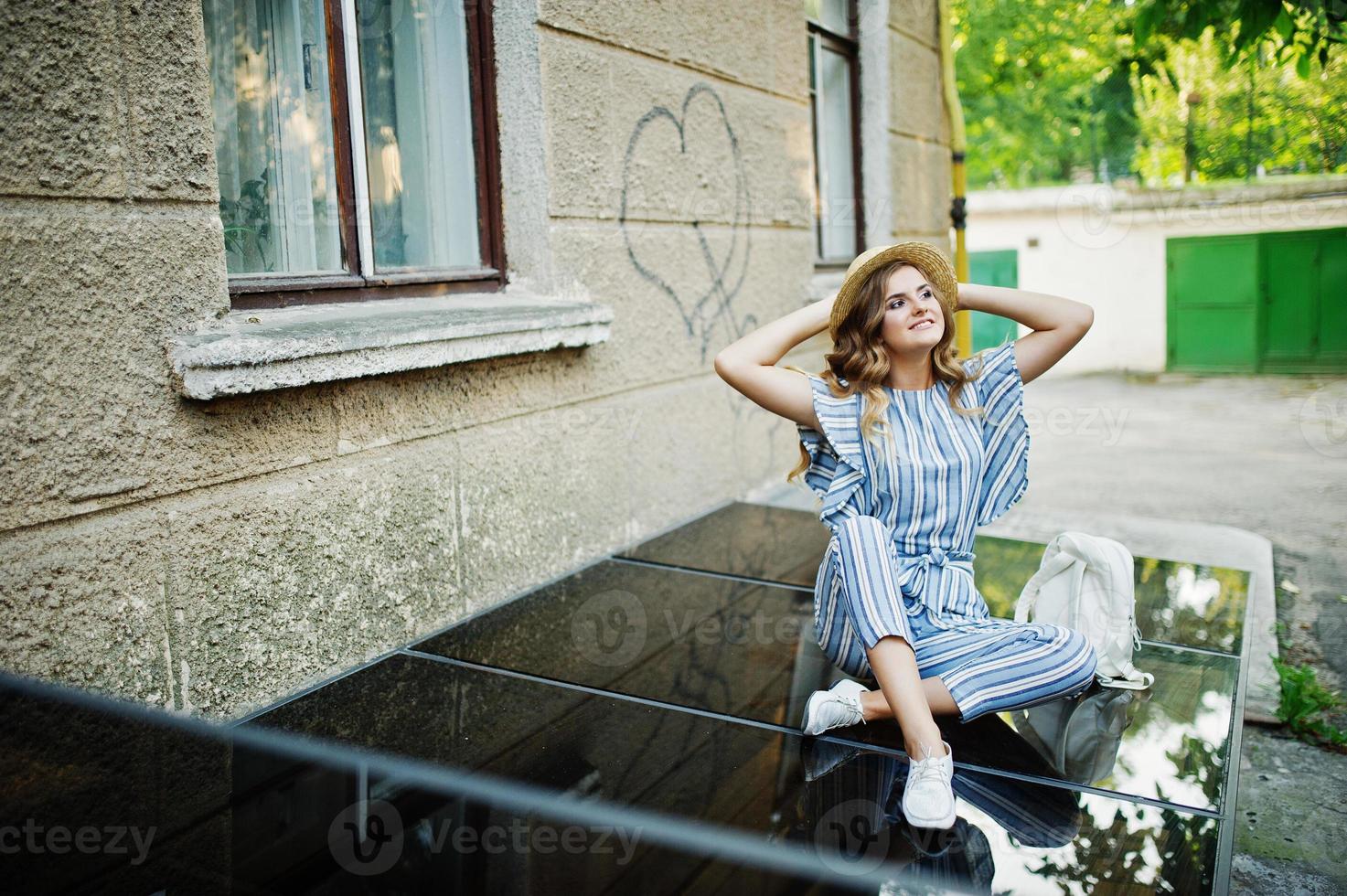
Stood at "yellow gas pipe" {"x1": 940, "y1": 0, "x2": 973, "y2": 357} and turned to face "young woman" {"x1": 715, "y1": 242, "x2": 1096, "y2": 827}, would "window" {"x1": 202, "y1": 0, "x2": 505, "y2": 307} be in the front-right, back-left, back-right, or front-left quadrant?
front-right

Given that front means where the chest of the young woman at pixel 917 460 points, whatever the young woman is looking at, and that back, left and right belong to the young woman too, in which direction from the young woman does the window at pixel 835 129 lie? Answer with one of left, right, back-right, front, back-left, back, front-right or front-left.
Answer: back

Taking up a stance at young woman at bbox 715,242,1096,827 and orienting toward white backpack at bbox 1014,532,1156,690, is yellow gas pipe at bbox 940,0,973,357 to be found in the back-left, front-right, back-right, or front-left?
front-left

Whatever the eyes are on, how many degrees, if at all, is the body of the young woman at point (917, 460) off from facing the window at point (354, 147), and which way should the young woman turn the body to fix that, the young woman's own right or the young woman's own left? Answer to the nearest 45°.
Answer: approximately 90° to the young woman's own right

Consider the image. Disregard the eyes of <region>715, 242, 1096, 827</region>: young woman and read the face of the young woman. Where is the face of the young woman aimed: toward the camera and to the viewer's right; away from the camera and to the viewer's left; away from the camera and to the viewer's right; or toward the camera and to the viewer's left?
toward the camera and to the viewer's right

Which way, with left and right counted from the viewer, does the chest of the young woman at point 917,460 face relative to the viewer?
facing the viewer

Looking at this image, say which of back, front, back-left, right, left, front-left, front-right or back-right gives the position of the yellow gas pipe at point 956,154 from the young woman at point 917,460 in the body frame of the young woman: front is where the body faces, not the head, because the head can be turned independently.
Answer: back
